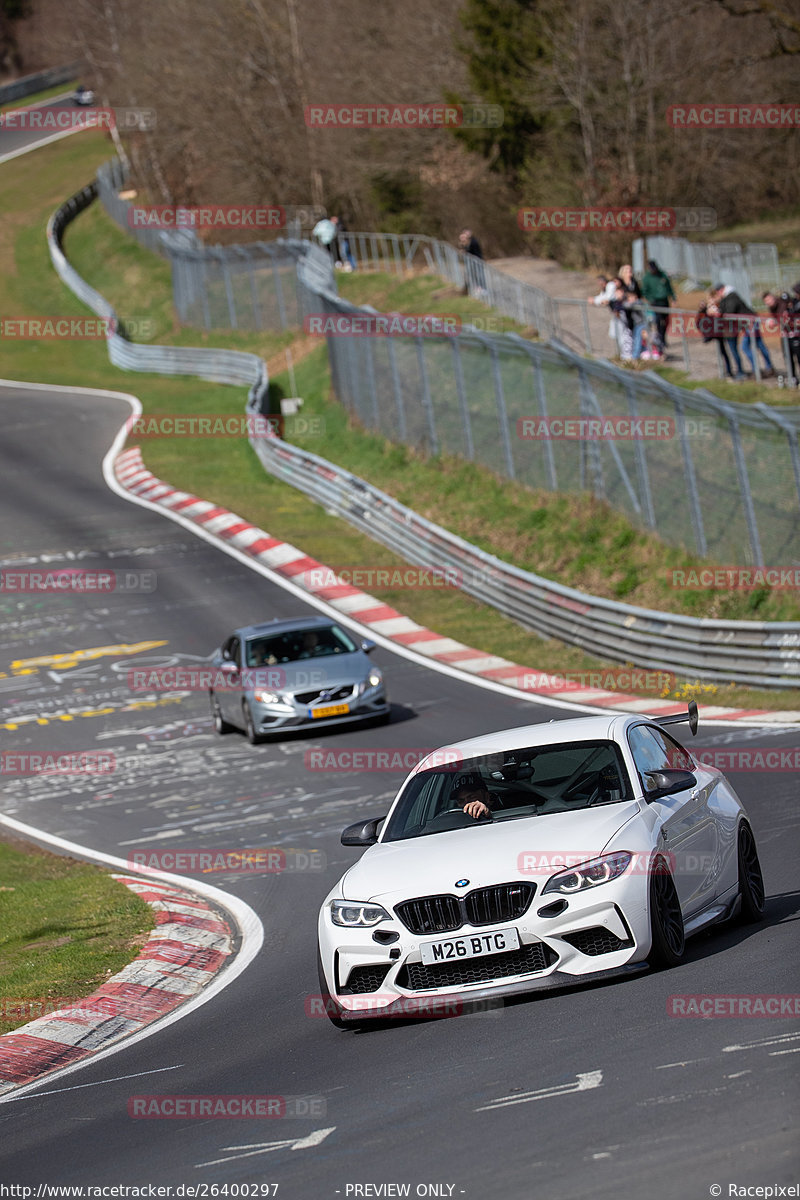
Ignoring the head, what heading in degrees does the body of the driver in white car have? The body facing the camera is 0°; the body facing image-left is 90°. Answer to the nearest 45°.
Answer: approximately 45°

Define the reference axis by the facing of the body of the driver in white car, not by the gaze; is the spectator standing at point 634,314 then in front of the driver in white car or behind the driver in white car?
behind

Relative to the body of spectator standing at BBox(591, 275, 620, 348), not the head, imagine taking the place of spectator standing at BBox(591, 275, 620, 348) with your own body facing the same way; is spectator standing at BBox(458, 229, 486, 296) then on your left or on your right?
on your right

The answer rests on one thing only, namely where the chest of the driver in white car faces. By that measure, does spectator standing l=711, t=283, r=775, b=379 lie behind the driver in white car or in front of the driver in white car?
behind
